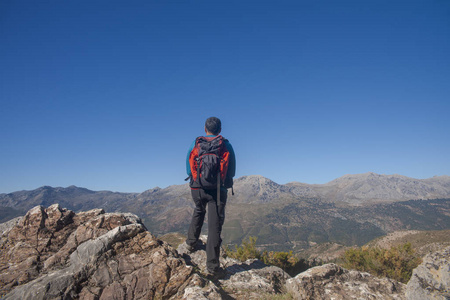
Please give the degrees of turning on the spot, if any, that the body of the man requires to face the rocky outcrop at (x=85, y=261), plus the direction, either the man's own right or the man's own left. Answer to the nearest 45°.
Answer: approximately 90° to the man's own left

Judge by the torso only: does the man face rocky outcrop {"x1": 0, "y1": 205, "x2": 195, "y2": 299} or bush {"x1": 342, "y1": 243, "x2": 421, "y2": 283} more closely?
the bush

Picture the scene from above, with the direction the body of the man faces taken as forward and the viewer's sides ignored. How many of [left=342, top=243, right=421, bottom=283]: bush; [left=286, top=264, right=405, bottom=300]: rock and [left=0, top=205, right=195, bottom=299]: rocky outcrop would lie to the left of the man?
1

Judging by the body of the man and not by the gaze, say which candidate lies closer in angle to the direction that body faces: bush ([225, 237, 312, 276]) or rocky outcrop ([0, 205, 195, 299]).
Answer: the bush

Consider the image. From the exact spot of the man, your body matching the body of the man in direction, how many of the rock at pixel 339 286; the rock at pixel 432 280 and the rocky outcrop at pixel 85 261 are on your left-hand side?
1

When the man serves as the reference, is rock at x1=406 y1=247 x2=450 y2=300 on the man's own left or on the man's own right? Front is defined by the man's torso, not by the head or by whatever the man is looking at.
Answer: on the man's own right

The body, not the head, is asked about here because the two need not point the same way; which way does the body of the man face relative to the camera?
away from the camera

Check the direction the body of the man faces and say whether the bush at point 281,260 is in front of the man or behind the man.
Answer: in front

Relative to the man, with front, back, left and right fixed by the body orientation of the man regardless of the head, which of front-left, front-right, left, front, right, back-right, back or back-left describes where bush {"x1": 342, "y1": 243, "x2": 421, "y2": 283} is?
front-right

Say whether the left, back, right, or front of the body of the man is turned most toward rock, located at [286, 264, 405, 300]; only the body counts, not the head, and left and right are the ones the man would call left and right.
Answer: right
